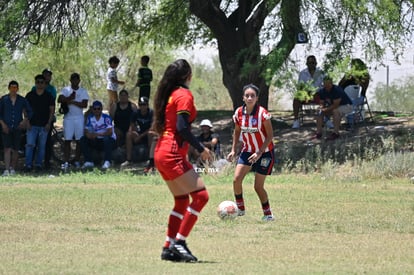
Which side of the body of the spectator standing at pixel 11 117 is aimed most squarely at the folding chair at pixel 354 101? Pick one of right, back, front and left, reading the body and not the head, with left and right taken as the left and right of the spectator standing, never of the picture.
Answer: left

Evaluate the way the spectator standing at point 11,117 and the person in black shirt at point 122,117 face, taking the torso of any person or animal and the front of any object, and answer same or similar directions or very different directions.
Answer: same or similar directions

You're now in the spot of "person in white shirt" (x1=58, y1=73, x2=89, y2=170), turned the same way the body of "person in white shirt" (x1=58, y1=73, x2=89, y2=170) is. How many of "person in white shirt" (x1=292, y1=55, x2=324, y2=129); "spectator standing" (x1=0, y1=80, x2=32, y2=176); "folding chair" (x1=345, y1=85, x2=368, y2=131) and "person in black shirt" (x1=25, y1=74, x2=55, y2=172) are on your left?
2

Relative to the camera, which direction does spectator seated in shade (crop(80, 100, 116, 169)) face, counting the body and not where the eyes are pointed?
toward the camera

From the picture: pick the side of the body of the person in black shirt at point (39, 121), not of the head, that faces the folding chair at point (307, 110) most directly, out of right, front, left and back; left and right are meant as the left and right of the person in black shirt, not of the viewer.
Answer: left

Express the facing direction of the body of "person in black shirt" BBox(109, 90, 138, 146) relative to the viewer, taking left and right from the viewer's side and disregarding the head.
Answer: facing the viewer

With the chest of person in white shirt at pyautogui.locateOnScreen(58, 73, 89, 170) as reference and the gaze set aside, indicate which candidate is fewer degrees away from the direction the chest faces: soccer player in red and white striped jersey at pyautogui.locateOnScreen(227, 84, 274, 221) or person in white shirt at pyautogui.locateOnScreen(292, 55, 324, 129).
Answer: the soccer player in red and white striped jersey

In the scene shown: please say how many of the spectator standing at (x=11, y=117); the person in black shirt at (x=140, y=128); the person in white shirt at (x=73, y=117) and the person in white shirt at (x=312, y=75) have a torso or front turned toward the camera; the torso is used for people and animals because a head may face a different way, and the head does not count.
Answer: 4

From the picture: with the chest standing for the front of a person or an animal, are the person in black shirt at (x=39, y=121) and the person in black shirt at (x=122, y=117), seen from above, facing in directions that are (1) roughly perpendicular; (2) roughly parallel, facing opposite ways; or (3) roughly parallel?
roughly parallel

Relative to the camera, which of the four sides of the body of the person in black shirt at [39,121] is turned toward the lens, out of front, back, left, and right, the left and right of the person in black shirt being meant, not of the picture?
front

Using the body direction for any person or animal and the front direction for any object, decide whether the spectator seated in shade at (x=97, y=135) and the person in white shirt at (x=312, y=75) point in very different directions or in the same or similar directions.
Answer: same or similar directions

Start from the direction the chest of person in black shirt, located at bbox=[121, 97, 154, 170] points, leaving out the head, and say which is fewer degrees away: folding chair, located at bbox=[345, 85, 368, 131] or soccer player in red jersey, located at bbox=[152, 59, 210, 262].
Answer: the soccer player in red jersey

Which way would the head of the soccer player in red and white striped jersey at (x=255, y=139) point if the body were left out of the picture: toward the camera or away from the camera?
toward the camera

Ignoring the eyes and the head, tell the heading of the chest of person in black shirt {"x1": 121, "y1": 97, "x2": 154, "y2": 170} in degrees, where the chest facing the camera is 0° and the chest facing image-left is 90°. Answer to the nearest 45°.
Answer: approximately 0°

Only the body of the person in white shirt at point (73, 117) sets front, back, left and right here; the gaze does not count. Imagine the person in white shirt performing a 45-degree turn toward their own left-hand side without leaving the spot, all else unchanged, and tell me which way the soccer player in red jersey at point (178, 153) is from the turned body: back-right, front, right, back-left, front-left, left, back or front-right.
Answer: front-right
